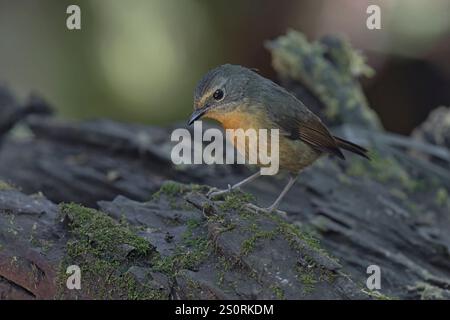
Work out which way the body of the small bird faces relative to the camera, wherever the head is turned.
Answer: to the viewer's left
